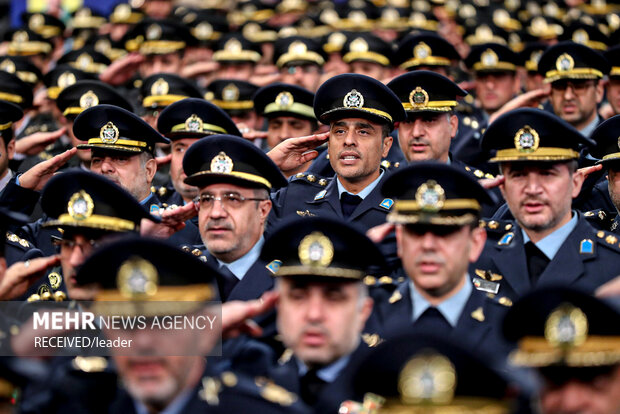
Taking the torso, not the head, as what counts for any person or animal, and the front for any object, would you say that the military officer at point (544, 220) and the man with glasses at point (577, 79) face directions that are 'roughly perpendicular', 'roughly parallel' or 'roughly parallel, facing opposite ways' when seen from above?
roughly parallel

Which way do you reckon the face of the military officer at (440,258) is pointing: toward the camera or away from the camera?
toward the camera

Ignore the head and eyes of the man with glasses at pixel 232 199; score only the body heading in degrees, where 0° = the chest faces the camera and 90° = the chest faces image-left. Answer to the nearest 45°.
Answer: approximately 45°

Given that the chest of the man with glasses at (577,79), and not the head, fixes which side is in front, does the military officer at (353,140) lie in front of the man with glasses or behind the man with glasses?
in front

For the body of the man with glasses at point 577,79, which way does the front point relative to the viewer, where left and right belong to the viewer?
facing the viewer and to the left of the viewer

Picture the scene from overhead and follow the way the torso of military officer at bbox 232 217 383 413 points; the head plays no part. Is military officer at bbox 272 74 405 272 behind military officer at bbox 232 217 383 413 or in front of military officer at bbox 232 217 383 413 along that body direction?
behind

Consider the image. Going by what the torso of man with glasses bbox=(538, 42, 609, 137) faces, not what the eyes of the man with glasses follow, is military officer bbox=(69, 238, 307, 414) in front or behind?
in front

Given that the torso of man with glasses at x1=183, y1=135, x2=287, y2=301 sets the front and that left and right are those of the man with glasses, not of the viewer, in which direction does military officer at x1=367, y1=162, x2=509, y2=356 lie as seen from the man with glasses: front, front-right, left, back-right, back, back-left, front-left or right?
left

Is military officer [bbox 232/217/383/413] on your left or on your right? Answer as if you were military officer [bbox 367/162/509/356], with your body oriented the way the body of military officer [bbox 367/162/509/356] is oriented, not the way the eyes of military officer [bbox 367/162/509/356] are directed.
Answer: on your right

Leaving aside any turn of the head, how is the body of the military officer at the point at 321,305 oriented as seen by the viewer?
toward the camera

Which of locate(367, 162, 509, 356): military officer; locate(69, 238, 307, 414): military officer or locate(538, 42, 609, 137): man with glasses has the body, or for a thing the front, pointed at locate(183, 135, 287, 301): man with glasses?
locate(538, 42, 609, 137): man with glasses

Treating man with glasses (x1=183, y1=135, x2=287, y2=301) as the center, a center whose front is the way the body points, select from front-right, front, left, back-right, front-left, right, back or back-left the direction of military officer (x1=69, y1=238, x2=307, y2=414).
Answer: front-left

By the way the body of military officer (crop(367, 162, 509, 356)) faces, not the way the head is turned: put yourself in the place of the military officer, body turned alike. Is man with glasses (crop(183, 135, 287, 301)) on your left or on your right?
on your right

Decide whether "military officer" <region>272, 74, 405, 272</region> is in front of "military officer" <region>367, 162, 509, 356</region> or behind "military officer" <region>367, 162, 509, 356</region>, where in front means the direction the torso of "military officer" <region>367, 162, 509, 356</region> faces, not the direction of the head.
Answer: behind

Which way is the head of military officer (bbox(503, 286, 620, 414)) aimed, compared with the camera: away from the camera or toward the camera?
toward the camera

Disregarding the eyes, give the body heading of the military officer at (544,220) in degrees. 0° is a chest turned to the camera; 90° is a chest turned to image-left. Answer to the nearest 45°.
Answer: approximately 45°
